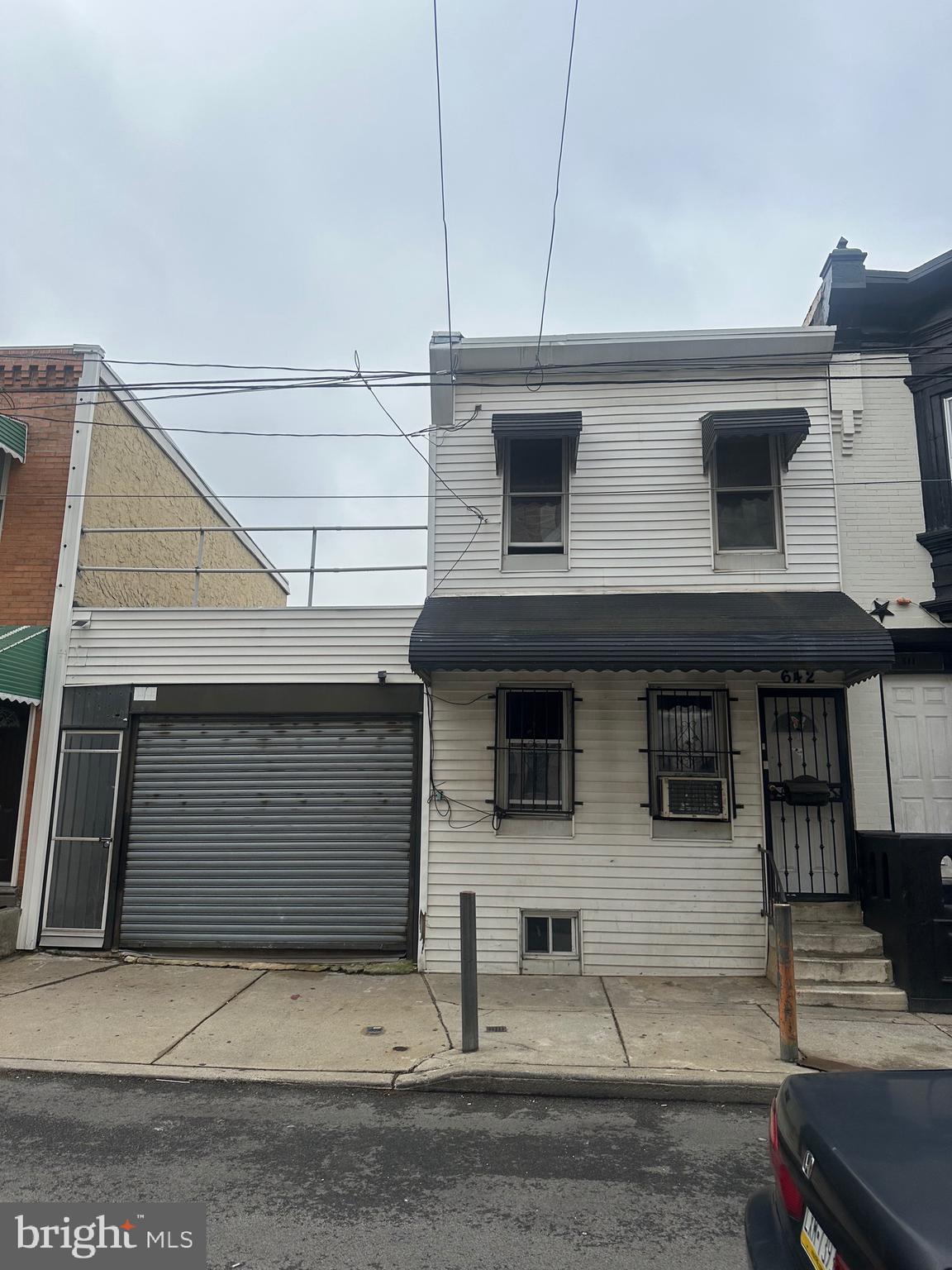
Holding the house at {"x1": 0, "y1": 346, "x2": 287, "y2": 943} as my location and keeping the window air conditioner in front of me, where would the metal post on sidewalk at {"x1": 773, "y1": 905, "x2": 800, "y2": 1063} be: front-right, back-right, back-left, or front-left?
front-right

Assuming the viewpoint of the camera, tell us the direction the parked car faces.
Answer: facing away from the viewer and to the right of the viewer

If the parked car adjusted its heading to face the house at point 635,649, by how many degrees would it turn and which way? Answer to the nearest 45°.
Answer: approximately 45° to its left

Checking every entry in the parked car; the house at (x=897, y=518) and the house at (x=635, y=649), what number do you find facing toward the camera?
2

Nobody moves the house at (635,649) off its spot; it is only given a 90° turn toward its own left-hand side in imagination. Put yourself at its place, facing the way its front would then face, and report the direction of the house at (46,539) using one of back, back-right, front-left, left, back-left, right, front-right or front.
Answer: back

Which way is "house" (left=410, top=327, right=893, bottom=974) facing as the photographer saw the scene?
facing the viewer

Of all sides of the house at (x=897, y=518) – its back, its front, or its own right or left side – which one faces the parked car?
front

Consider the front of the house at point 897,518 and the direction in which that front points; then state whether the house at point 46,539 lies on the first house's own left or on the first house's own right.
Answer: on the first house's own right

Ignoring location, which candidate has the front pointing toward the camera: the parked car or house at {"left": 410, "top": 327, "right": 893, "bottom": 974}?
the house

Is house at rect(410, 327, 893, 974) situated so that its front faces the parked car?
yes

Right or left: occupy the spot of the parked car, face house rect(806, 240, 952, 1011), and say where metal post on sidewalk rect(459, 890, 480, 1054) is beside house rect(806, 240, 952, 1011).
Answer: left

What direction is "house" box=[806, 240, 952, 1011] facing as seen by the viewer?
toward the camera
